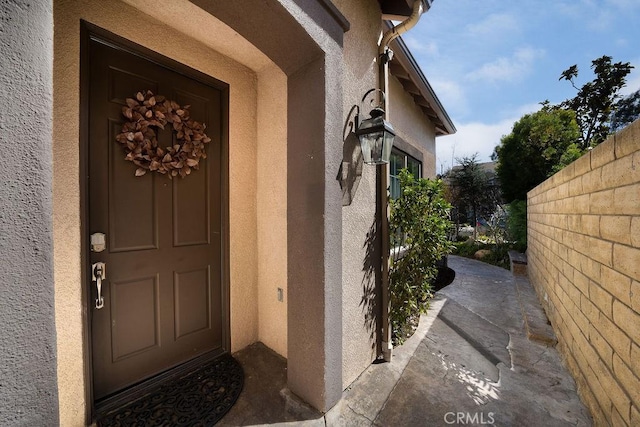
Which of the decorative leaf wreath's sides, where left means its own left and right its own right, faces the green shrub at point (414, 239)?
left

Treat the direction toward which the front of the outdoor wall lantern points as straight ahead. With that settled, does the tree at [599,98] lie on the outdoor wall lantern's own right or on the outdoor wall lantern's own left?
on the outdoor wall lantern's own left

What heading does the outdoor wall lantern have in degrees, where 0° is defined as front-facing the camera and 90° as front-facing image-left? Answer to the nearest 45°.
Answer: approximately 315°

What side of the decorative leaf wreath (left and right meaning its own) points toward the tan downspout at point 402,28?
left

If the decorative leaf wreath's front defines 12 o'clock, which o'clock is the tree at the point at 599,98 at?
The tree is roughly at 9 o'clock from the decorative leaf wreath.

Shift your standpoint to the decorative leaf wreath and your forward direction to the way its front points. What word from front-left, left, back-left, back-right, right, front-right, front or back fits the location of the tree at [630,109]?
left

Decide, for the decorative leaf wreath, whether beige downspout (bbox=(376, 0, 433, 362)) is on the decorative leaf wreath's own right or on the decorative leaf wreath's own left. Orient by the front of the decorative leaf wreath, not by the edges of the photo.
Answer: on the decorative leaf wreath's own left

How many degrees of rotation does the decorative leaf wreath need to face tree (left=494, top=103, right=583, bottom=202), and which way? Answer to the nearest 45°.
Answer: approximately 90° to its left

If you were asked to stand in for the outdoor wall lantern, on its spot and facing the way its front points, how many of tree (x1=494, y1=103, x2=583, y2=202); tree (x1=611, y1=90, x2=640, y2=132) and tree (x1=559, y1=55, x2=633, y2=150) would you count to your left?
3

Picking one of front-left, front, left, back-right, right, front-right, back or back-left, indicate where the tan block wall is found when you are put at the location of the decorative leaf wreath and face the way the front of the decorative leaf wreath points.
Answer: front-left

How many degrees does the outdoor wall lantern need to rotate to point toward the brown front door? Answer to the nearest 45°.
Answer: approximately 135° to its right

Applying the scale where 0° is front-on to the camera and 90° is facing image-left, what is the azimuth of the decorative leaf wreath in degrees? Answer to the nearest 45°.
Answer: approximately 0°

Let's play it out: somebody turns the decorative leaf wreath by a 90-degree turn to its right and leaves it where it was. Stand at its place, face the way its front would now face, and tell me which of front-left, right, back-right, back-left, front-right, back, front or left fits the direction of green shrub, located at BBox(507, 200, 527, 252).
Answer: back
